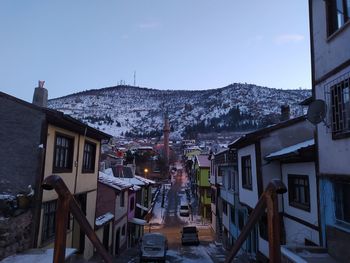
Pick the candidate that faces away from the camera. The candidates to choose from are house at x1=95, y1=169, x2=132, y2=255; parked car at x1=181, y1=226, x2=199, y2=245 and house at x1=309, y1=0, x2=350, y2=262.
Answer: the parked car

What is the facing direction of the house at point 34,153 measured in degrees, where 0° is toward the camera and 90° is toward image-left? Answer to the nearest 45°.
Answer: approximately 315°

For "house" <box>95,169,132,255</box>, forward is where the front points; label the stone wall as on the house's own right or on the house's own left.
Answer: on the house's own right

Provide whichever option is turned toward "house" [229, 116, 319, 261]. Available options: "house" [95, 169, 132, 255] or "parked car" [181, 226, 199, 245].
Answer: "house" [95, 169, 132, 255]

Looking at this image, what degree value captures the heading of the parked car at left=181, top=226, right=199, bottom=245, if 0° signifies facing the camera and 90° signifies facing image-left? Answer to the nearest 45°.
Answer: approximately 180°

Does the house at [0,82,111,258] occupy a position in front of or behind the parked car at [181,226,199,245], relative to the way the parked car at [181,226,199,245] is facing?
behind

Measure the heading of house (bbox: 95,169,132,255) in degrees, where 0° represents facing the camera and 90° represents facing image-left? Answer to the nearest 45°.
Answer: approximately 315°

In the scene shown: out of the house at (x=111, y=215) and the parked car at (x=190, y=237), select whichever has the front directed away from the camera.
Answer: the parked car

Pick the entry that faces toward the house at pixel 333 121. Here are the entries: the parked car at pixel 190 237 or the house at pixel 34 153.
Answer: the house at pixel 34 153

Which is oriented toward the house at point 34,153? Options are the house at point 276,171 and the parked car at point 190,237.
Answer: the house at point 276,171

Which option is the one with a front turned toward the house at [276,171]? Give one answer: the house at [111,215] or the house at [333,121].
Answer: the house at [111,215]

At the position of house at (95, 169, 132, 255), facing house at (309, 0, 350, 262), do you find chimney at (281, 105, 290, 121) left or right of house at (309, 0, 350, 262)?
left

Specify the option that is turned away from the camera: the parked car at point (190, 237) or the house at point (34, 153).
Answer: the parked car
